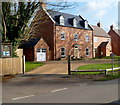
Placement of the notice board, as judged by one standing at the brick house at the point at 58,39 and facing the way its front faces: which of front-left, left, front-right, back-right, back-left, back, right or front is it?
front-right

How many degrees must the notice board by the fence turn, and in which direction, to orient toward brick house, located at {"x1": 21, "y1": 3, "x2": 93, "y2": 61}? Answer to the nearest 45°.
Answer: approximately 135° to its left

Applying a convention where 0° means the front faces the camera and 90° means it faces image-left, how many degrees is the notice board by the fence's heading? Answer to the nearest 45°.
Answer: approximately 0°

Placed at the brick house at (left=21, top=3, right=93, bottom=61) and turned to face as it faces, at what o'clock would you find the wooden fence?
The wooden fence is roughly at 2 o'clock from the brick house.

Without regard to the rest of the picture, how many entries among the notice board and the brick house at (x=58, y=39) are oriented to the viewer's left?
0
